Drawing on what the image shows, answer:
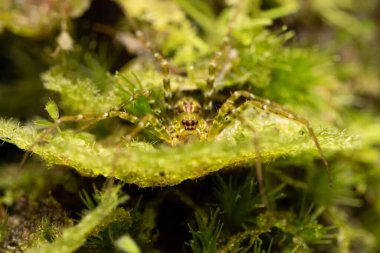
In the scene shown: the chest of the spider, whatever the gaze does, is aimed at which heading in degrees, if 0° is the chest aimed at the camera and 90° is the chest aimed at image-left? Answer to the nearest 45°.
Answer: approximately 0°
